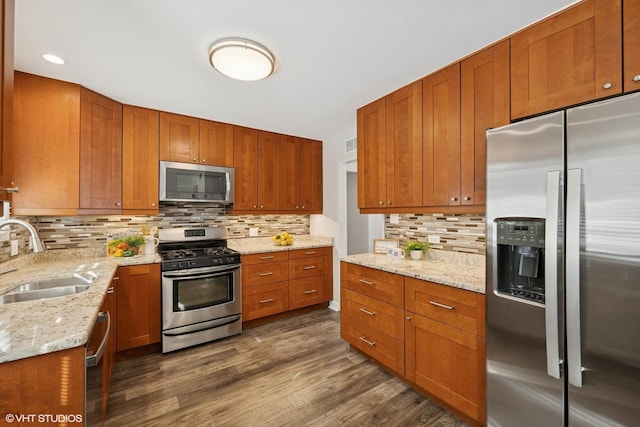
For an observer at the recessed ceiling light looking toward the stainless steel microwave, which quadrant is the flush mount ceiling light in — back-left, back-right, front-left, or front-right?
front-right

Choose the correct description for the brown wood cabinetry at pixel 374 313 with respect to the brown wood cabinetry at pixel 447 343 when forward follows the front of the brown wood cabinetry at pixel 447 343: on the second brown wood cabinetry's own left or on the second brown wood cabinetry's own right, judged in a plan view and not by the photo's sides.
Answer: on the second brown wood cabinetry's own right

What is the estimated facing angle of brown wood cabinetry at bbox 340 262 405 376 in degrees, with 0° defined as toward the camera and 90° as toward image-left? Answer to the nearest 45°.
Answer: approximately 45°

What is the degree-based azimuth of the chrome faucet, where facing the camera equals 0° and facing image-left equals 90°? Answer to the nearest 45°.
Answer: approximately 270°

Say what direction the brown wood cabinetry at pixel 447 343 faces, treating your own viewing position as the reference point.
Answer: facing the viewer and to the left of the viewer

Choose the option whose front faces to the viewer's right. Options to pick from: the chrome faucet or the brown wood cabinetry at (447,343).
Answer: the chrome faucet

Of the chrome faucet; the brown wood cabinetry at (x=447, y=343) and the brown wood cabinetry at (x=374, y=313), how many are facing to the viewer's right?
1

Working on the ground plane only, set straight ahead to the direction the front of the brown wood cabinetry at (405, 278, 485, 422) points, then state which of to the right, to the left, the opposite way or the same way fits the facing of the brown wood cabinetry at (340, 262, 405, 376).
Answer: the same way

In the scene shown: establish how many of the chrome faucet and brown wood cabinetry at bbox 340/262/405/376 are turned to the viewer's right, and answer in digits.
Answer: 1

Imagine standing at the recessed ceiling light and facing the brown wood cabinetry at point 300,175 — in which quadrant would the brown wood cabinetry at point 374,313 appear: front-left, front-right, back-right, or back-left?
front-right

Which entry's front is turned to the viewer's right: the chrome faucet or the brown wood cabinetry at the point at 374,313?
the chrome faucet

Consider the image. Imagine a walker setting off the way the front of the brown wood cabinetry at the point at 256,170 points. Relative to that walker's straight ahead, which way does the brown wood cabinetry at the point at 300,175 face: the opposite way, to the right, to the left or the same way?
the same way

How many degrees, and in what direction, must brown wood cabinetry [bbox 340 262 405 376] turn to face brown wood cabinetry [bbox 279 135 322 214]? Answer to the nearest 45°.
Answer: approximately 90° to its right

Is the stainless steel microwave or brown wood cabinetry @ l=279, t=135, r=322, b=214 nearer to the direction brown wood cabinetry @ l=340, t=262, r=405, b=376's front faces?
the stainless steel microwave
